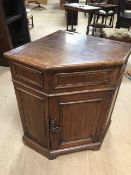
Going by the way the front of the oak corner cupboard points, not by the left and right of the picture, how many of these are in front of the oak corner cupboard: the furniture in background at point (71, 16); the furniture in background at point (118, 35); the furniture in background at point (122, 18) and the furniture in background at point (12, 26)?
0

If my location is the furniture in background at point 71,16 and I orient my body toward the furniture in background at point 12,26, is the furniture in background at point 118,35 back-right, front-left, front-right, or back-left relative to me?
front-left

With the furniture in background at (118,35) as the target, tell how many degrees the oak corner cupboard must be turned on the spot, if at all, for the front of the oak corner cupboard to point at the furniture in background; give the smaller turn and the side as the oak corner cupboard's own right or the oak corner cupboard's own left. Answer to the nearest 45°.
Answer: approximately 135° to the oak corner cupboard's own left

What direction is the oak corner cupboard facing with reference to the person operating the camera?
facing the viewer

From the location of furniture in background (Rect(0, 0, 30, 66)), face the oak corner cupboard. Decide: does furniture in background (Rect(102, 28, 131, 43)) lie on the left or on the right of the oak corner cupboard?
left

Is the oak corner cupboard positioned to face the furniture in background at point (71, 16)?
no

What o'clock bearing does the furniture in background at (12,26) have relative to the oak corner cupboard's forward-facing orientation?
The furniture in background is roughly at 5 o'clock from the oak corner cupboard.

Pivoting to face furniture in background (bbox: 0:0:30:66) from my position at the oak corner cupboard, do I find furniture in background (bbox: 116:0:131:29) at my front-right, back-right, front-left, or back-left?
front-right

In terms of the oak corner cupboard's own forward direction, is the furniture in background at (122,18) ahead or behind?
behind

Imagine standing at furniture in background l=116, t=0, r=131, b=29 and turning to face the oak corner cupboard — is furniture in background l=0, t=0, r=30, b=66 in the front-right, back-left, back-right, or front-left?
front-right
